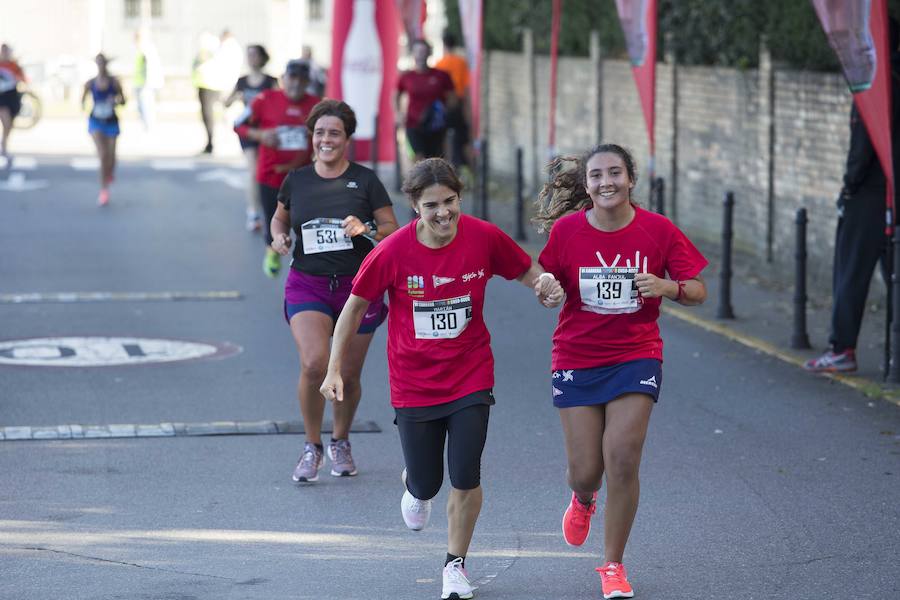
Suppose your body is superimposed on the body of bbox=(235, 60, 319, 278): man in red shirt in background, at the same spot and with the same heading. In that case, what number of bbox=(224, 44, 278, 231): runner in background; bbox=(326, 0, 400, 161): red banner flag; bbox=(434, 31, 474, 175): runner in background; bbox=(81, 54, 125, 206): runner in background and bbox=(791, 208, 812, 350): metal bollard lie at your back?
4

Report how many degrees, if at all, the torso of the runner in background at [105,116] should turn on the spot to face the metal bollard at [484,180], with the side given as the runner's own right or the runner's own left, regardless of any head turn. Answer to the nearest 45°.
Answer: approximately 45° to the runner's own left

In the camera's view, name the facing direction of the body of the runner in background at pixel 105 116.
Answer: toward the camera

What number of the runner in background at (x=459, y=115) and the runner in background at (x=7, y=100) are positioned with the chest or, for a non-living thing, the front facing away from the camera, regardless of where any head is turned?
1

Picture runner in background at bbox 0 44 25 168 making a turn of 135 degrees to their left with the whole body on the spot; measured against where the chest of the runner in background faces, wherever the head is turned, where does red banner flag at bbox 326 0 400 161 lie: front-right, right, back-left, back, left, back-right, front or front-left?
right

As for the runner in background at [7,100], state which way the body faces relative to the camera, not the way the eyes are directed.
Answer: toward the camera

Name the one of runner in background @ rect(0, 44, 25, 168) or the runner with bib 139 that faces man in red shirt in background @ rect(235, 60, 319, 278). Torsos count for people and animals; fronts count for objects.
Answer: the runner in background

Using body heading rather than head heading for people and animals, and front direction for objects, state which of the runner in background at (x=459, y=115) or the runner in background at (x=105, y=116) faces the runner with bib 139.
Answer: the runner in background at (x=105, y=116)

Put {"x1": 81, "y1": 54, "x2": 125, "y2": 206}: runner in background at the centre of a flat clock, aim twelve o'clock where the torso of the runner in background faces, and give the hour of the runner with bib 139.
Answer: The runner with bib 139 is roughly at 12 o'clock from the runner in background.

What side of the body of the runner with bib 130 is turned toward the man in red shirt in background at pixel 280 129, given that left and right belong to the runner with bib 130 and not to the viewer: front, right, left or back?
back

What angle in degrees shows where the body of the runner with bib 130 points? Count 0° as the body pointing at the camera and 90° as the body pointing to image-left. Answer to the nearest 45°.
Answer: approximately 0°
